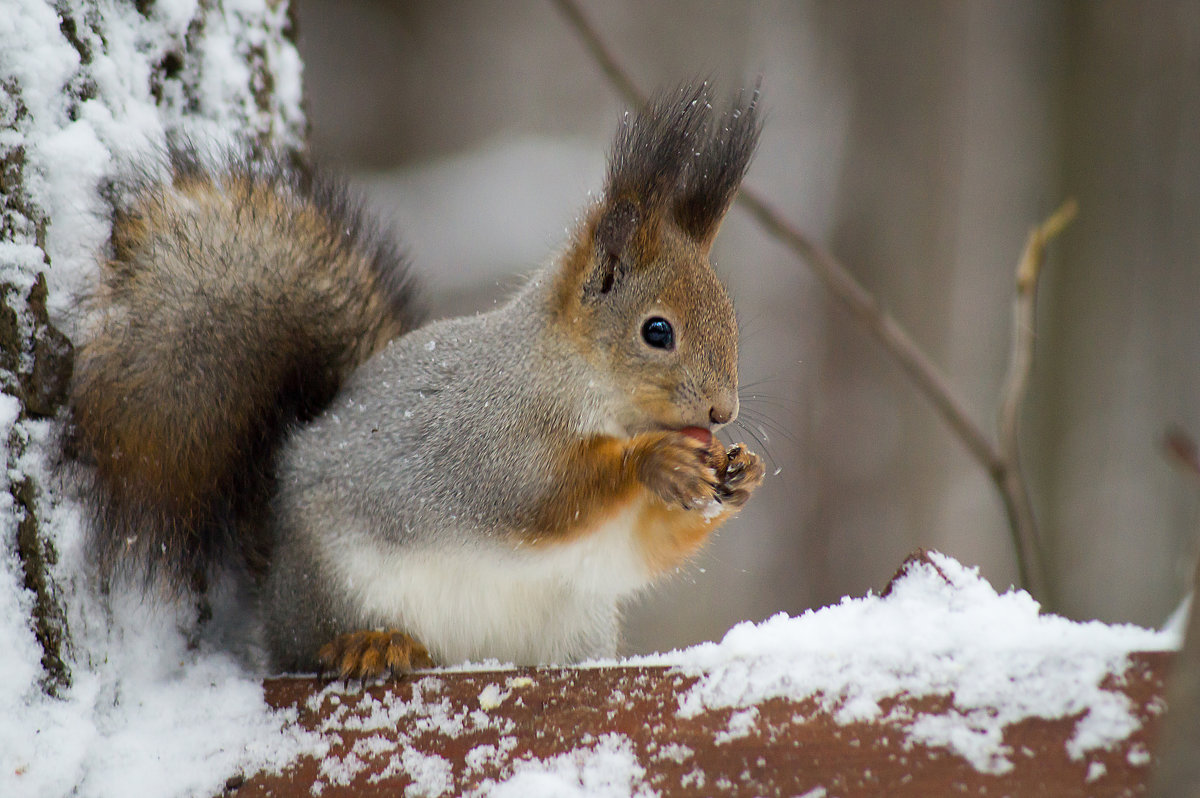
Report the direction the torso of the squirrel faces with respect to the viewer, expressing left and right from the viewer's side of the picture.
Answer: facing to the right of the viewer
